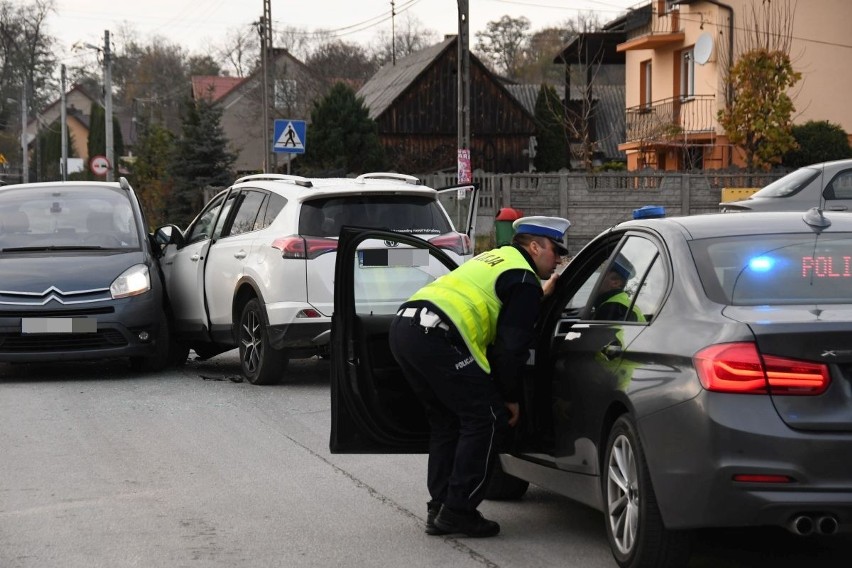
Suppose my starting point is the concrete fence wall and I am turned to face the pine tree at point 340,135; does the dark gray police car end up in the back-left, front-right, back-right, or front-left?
back-left

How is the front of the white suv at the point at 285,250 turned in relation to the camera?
facing away from the viewer and to the left of the viewer

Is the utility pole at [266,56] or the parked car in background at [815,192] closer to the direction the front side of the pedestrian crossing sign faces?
the parked car in background

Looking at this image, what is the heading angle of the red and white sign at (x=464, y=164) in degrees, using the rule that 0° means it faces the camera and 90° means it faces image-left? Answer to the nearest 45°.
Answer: approximately 0°

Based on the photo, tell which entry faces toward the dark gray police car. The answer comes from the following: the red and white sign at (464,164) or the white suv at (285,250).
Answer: the red and white sign

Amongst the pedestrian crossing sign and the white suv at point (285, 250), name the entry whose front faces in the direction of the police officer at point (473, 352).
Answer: the pedestrian crossing sign

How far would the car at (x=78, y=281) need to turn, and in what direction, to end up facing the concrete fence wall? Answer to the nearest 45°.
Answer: approximately 135° to its left

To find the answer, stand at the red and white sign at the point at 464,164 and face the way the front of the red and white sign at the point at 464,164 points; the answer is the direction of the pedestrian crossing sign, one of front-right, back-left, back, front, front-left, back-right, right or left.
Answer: right

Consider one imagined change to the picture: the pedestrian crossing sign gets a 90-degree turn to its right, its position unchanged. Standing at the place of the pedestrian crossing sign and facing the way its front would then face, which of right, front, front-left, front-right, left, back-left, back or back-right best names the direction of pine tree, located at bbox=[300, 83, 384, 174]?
right

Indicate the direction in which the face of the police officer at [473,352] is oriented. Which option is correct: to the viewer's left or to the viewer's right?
to the viewer's right

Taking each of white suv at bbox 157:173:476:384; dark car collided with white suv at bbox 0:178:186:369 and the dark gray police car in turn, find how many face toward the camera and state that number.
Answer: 1

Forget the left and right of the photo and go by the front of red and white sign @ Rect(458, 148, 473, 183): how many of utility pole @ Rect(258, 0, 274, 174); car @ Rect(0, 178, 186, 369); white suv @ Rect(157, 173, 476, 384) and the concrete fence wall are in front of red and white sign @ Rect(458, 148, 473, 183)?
2

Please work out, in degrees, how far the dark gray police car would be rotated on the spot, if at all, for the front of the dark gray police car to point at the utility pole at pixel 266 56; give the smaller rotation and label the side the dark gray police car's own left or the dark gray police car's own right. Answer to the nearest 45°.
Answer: approximately 45° to the dark gray police car's own right

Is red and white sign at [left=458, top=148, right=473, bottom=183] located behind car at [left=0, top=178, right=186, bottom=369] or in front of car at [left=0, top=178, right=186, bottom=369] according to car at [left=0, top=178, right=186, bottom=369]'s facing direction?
behind

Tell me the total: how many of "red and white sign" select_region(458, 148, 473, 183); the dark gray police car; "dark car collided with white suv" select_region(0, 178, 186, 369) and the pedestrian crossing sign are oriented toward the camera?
3
